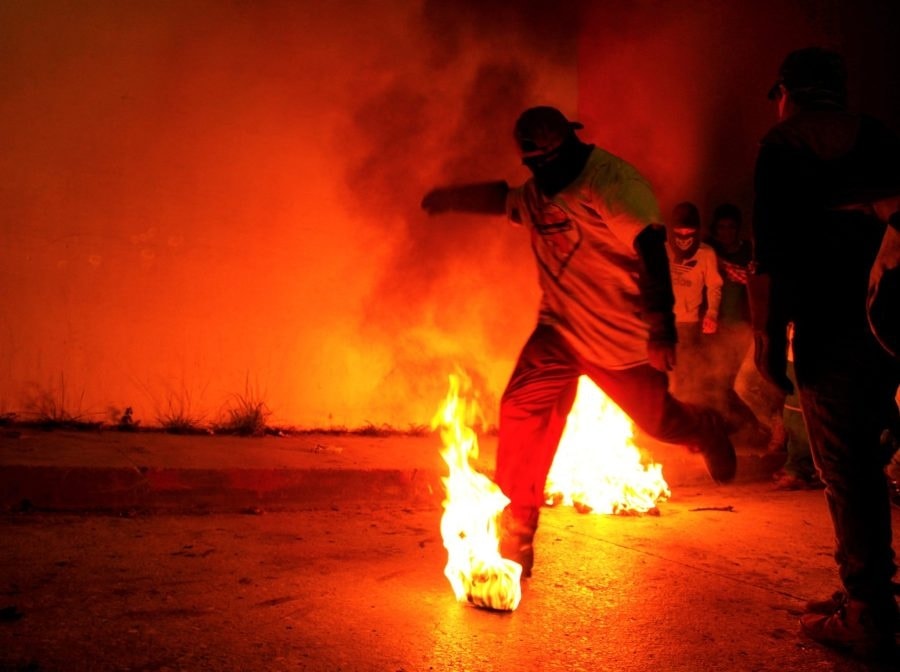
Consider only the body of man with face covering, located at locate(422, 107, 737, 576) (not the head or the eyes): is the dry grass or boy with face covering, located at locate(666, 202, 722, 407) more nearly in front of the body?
the dry grass

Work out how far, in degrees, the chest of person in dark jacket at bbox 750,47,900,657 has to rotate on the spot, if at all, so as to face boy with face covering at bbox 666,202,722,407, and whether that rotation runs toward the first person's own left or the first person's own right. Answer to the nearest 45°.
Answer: approximately 45° to the first person's own right

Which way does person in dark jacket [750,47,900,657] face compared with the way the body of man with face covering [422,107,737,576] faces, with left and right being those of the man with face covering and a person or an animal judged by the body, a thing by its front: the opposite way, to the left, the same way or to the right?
to the right

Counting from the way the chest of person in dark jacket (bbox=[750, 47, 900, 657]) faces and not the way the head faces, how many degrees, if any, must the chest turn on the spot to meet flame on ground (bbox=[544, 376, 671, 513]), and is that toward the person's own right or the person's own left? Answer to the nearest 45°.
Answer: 0° — they already face it

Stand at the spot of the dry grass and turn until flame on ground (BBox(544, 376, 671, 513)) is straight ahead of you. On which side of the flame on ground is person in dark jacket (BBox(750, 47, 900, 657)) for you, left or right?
right

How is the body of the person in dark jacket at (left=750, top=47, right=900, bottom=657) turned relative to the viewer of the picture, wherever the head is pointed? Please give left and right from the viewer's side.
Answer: facing away from the viewer and to the left of the viewer

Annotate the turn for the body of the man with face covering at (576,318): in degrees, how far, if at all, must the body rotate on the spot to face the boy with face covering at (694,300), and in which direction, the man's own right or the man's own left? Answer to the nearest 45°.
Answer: approximately 135° to the man's own right

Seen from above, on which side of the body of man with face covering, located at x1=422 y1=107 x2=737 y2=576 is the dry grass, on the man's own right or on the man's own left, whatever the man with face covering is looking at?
on the man's own right

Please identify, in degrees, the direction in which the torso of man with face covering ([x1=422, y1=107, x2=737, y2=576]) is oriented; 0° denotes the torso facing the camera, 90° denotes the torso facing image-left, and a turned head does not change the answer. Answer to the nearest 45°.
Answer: approximately 45°
